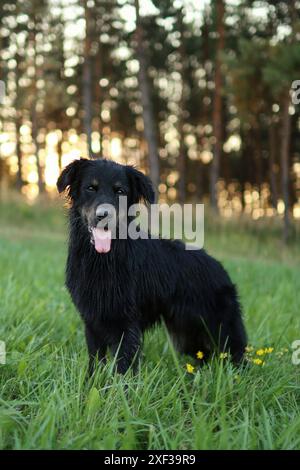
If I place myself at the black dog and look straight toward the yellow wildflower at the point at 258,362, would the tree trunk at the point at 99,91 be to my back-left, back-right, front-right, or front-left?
back-left

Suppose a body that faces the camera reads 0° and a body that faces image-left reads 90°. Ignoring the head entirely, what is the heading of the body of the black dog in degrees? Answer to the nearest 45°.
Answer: approximately 45°

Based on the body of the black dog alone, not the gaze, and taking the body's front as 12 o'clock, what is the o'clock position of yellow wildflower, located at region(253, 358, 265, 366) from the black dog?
The yellow wildflower is roughly at 8 o'clock from the black dog.

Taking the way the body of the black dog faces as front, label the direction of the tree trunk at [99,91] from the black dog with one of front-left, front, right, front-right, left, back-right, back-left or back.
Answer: back-right
